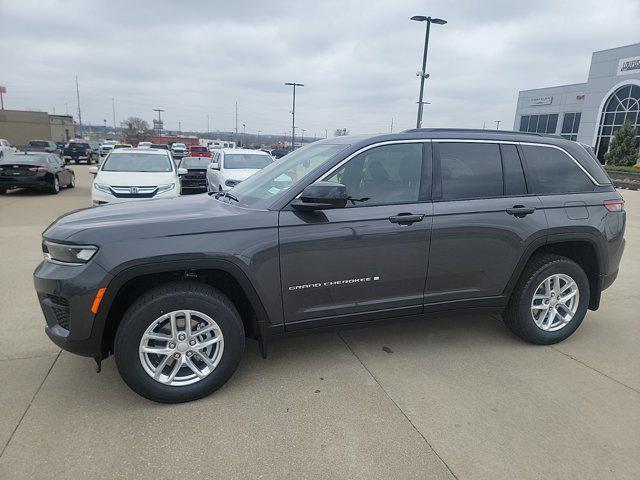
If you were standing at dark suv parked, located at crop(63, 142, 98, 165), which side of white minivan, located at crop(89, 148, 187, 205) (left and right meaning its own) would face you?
back

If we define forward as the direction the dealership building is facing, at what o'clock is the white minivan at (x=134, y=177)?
The white minivan is roughly at 11 o'clock from the dealership building.

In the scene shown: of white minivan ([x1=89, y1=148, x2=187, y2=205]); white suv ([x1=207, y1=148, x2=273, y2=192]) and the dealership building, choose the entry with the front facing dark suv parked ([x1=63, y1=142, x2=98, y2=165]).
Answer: the dealership building

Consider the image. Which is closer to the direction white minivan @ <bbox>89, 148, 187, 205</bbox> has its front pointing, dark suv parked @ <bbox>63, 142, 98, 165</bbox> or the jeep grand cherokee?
the jeep grand cherokee

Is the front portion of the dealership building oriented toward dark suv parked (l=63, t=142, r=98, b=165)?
yes

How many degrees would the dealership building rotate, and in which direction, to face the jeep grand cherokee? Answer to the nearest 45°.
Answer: approximately 45° to its left

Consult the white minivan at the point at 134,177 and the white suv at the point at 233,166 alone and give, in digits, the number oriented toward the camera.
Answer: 2

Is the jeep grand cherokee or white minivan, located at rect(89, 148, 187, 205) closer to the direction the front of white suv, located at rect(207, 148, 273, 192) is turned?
the jeep grand cherokee
